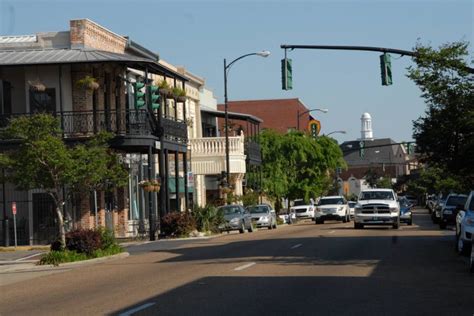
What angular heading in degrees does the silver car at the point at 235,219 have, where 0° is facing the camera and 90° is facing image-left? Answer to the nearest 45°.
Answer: approximately 45°

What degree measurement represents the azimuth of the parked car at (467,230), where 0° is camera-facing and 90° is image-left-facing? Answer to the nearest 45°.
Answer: approximately 315°

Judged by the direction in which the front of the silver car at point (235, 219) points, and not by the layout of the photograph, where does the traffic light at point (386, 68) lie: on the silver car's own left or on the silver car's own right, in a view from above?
on the silver car's own left

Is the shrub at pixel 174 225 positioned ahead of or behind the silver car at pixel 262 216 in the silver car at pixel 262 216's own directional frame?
ahead

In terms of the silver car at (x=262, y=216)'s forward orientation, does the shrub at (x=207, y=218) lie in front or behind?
in front

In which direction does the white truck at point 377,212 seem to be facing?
toward the camera

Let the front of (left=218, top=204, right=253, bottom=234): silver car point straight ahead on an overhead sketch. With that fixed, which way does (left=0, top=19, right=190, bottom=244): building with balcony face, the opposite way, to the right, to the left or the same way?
to the left

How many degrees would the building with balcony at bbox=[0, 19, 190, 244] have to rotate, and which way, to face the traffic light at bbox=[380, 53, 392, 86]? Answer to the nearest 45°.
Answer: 0° — it already faces it

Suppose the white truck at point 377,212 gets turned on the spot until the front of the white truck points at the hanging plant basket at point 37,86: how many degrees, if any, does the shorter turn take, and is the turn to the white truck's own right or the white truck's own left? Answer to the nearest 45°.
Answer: approximately 45° to the white truck's own right
